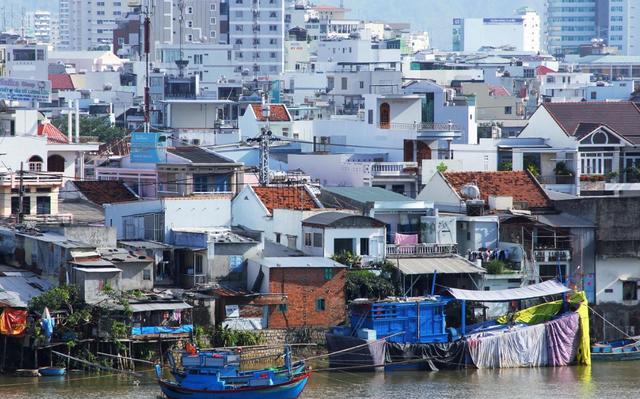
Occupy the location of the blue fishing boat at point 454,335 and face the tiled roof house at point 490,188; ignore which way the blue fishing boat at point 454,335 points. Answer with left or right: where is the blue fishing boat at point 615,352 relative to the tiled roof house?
right

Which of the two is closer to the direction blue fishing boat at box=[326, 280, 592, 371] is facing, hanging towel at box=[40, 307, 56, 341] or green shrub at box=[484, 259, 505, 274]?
the green shrub

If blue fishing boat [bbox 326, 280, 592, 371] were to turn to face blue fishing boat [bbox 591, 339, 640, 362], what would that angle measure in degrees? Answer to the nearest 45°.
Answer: approximately 45° to its left

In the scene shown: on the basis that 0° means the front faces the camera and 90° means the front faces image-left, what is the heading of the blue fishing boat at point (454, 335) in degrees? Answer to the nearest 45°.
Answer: approximately 270°
